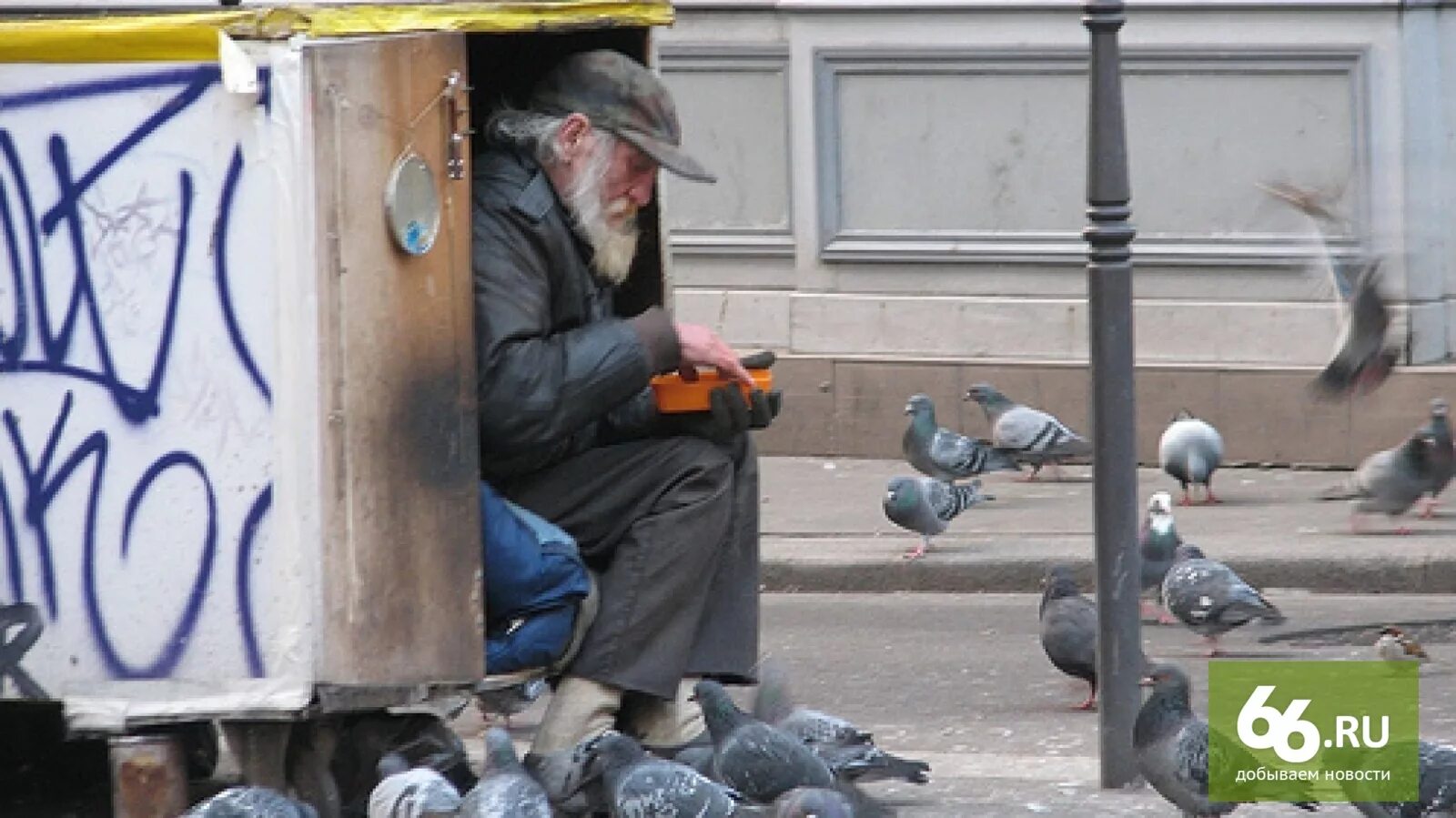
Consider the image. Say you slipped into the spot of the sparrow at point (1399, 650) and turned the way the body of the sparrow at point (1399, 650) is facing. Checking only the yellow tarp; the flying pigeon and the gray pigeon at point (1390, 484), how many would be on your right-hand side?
2

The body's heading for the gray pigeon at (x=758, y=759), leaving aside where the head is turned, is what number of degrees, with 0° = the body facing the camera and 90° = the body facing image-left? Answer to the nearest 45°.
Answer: approximately 90°

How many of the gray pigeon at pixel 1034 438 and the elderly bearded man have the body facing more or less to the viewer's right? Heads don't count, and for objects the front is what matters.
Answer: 1

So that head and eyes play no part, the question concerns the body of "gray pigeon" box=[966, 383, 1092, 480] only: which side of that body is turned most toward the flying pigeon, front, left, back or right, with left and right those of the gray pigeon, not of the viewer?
back

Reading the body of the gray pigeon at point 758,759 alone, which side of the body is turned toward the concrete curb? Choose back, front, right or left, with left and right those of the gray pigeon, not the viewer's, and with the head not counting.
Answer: right

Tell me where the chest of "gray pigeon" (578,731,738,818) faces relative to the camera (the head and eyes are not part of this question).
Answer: to the viewer's left

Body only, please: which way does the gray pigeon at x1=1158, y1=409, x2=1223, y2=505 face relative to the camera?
away from the camera

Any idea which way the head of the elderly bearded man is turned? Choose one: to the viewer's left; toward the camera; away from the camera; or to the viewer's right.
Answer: to the viewer's right

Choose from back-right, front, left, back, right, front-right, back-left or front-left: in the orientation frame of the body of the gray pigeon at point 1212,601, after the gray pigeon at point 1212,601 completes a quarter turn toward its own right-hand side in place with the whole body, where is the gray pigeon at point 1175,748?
back

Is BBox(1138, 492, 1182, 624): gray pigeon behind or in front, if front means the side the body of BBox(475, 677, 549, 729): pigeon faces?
in front

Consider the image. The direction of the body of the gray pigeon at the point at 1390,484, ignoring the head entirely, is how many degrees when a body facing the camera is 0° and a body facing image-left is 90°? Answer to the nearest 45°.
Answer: approximately 270°

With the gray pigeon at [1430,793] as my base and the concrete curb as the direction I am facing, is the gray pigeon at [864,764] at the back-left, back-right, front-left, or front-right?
front-left

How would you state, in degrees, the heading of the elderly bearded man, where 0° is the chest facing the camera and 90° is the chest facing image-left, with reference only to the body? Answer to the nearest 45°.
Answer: approximately 270°
